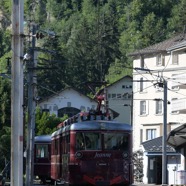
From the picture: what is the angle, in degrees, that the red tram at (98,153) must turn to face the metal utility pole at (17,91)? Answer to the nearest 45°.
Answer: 0° — it already faces it

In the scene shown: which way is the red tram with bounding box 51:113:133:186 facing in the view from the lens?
facing the viewer
